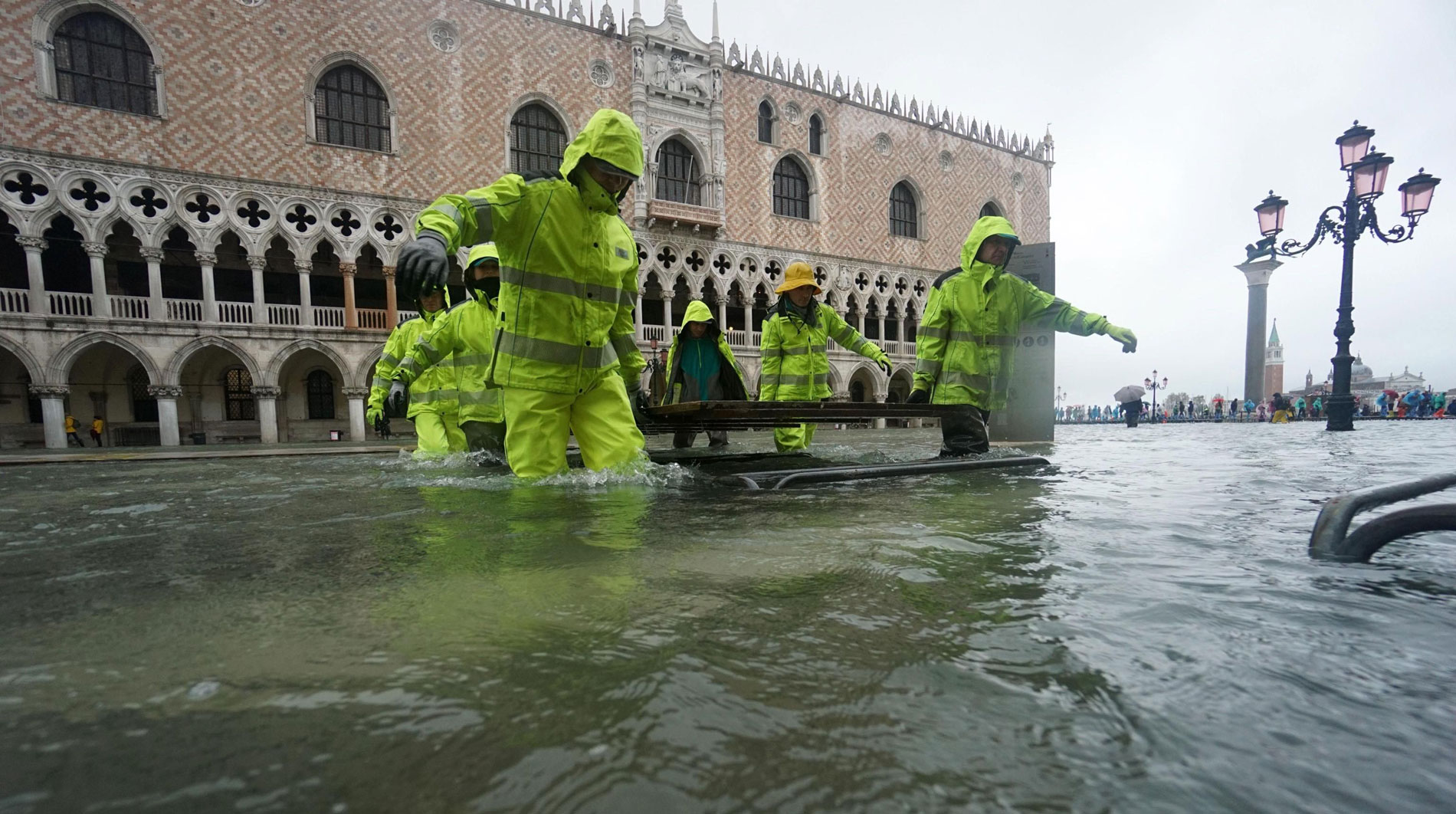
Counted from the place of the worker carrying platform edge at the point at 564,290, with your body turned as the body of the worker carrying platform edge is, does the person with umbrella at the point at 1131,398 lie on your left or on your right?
on your left

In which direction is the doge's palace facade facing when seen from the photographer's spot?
facing the viewer and to the right of the viewer

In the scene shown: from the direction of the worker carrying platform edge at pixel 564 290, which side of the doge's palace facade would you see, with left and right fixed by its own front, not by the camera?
front

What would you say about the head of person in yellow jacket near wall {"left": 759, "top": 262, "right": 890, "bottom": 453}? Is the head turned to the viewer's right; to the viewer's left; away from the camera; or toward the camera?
toward the camera

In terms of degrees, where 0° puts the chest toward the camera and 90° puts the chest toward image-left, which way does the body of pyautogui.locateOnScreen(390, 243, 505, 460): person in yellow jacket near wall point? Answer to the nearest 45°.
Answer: approximately 315°

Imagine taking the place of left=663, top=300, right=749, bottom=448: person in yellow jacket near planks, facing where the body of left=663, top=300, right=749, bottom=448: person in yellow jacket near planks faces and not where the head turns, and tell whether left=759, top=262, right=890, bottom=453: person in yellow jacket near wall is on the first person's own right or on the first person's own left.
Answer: on the first person's own left

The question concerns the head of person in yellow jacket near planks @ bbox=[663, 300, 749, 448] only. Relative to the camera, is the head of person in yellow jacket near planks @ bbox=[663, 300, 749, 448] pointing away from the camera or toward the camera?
toward the camera

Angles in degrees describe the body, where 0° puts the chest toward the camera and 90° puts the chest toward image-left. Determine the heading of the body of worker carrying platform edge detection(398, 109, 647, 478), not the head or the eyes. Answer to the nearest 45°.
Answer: approximately 315°

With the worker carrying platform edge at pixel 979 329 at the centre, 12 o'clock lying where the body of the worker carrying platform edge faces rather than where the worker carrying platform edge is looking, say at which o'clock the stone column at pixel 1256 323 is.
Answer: The stone column is roughly at 8 o'clock from the worker carrying platform edge.

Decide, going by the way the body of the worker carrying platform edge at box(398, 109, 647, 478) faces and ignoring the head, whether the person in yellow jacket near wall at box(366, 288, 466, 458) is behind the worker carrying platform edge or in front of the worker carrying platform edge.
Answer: behind

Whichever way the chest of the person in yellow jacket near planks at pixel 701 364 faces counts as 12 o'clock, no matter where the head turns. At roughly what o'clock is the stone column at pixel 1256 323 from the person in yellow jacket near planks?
The stone column is roughly at 8 o'clock from the person in yellow jacket near planks.

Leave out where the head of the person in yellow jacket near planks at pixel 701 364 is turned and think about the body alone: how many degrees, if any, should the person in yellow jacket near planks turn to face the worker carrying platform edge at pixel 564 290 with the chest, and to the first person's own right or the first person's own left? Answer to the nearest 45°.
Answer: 0° — they already face them

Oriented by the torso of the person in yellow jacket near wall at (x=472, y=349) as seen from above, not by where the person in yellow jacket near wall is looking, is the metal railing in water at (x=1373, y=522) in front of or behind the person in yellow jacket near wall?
in front

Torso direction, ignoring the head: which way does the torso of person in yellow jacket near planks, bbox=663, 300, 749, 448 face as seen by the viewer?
toward the camera
